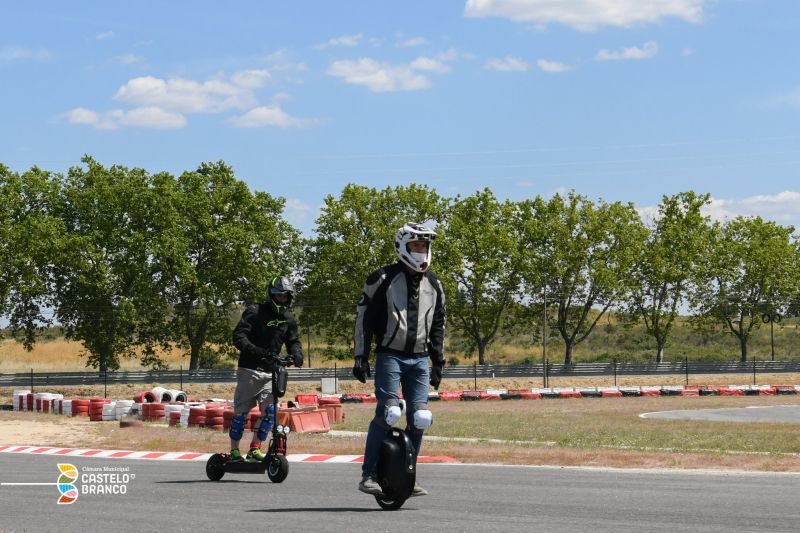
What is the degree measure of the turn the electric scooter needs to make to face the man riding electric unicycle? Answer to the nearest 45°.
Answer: approximately 45° to its right

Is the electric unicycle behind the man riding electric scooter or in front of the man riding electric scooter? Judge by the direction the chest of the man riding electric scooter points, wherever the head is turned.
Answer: in front

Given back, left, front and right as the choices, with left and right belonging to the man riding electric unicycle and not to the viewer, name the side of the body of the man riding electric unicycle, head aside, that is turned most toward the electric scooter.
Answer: back

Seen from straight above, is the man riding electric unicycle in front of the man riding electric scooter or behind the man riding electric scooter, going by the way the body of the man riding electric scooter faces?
in front

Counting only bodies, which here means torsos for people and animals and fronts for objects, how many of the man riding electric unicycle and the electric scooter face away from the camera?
0

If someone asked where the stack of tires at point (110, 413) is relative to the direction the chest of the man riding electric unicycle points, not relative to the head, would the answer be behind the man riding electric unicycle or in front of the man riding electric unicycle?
behind

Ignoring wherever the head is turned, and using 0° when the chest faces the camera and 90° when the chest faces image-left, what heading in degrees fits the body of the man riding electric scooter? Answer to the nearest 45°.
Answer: approximately 315°

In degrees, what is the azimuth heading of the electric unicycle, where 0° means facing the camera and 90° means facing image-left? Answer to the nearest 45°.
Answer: approximately 315°

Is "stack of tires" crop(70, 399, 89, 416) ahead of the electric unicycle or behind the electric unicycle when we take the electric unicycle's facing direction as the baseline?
behind

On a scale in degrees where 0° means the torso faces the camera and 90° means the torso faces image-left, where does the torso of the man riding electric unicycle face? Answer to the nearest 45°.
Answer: approximately 315°
